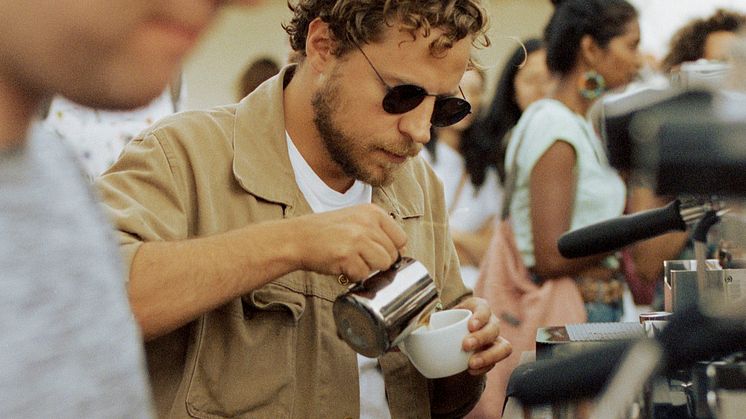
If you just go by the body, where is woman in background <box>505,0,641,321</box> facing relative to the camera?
to the viewer's right

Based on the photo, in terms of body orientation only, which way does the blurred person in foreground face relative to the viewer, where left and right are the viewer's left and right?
facing to the right of the viewer

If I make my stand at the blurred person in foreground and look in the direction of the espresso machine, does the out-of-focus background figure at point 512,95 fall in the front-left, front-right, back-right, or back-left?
front-left

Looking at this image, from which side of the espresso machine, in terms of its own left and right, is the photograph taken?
left

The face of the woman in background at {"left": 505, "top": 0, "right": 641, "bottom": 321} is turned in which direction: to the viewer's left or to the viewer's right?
to the viewer's right

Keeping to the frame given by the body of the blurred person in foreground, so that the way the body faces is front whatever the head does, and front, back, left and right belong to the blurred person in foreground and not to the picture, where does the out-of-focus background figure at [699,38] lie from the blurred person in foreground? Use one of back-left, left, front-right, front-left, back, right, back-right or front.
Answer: front-left

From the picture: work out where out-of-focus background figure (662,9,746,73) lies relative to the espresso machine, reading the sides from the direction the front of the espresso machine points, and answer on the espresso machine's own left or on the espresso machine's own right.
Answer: on the espresso machine's own right
